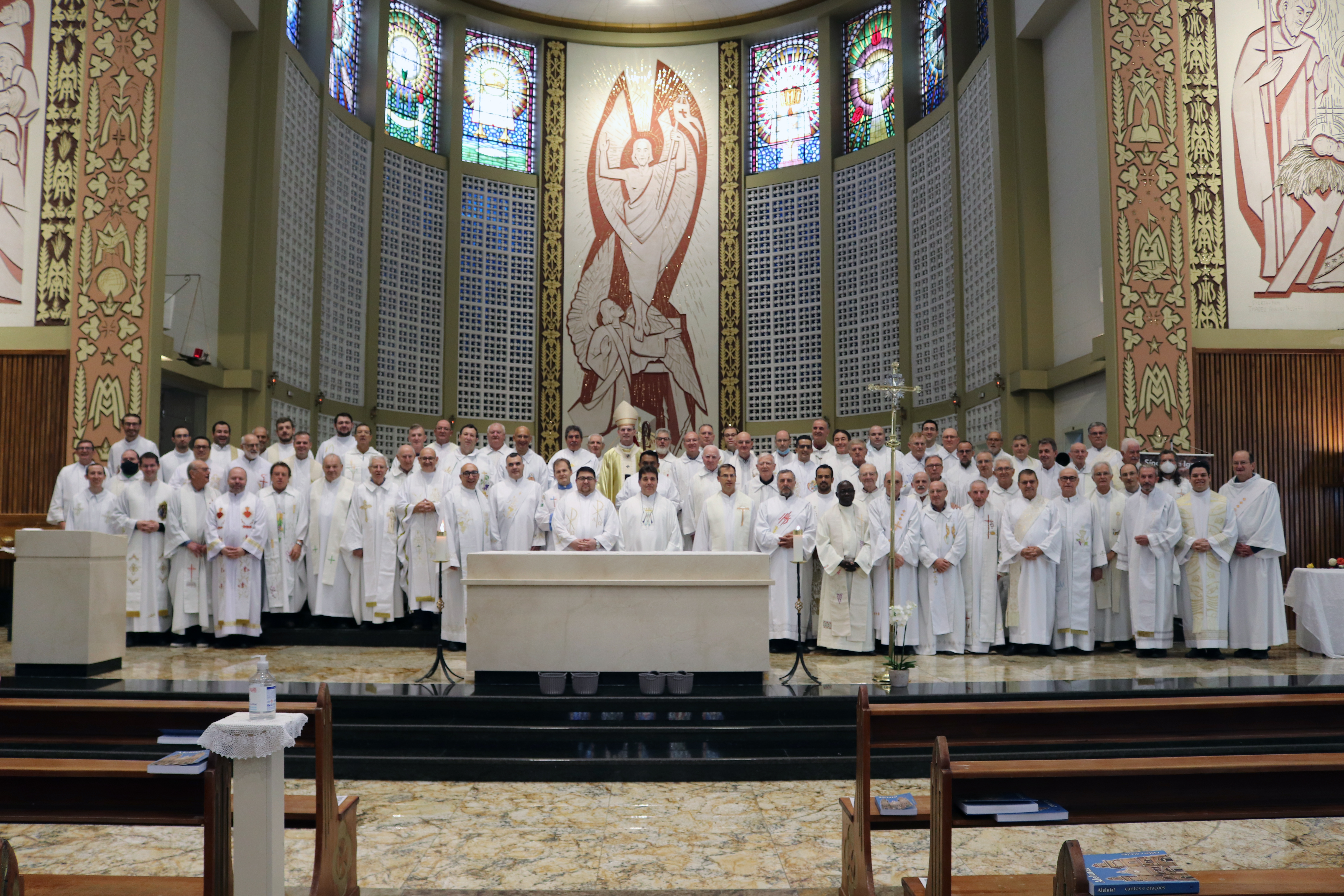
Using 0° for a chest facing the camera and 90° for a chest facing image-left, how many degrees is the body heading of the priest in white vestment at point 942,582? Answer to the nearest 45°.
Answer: approximately 0°

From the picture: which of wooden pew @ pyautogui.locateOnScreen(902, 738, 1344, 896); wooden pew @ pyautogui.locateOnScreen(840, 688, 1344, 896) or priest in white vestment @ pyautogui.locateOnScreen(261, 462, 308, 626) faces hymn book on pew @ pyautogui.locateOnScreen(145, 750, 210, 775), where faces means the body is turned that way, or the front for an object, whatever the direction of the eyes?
the priest in white vestment

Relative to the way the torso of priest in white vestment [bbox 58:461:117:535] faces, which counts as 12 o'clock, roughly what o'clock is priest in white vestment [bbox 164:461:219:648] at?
priest in white vestment [bbox 164:461:219:648] is roughly at 10 o'clock from priest in white vestment [bbox 58:461:117:535].

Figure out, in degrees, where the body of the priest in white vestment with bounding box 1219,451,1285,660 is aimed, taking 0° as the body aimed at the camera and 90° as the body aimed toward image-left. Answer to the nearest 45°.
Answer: approximately 45°

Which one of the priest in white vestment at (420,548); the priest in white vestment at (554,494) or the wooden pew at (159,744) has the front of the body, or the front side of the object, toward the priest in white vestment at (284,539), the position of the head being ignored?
the wooden pew

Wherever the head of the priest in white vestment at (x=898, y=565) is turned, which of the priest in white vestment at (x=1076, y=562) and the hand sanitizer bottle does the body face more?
the hand sanitizer bottle

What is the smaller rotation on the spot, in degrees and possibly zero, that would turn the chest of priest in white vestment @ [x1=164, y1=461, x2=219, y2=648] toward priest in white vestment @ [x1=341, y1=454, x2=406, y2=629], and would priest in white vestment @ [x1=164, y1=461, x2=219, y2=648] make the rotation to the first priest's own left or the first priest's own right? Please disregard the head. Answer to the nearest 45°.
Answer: approximately 45° to the first priest's own left

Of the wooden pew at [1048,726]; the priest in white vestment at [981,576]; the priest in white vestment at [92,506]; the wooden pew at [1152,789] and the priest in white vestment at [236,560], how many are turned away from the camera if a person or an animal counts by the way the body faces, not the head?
2
